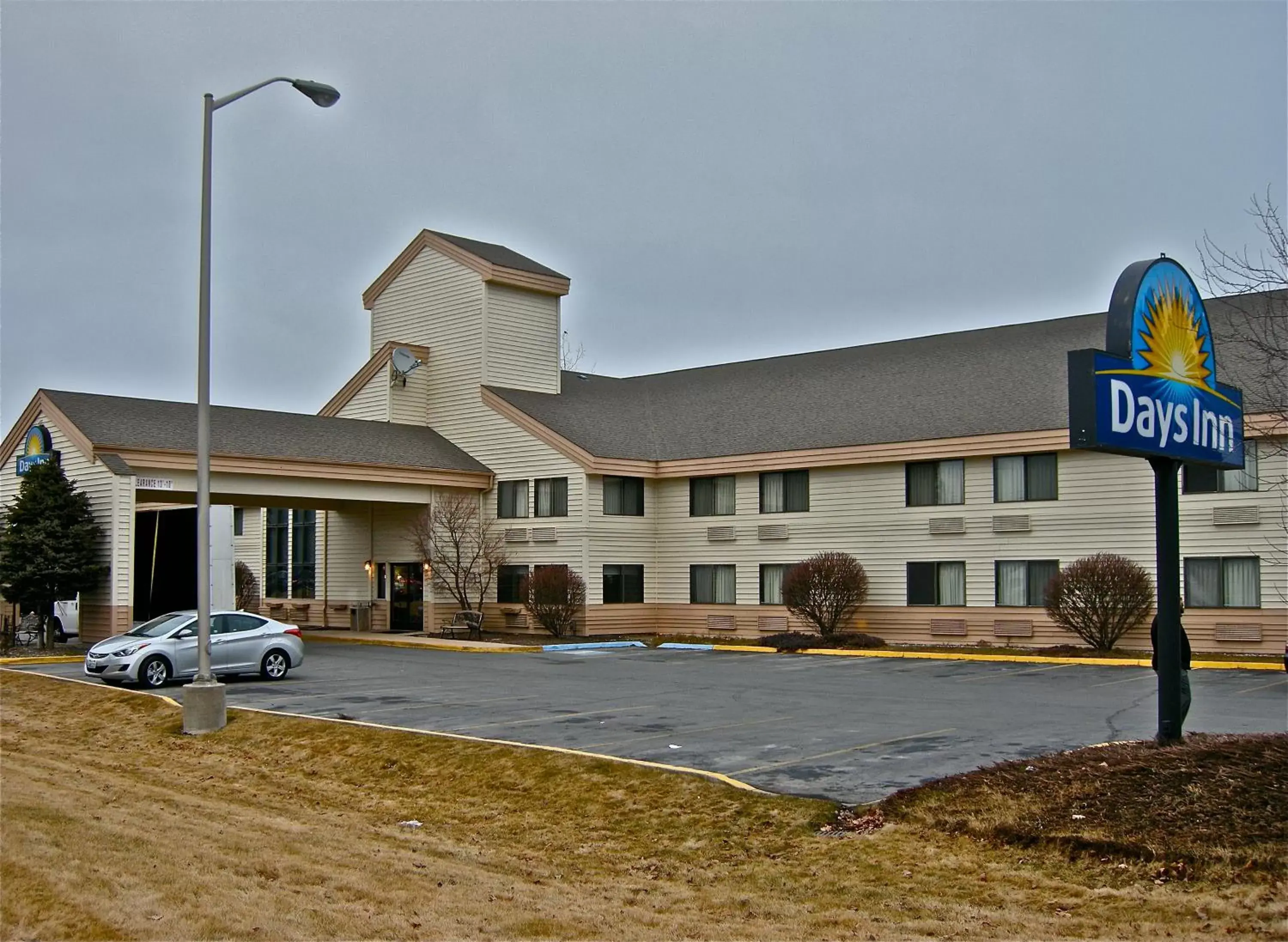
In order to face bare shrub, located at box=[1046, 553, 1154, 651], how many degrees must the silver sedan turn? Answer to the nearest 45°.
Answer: approximately 135° to its left

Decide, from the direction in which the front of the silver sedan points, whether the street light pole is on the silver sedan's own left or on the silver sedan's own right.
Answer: on the silver sedan's own left

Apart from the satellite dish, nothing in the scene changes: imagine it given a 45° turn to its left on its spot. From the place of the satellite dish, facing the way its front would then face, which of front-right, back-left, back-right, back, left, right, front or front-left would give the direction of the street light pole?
right

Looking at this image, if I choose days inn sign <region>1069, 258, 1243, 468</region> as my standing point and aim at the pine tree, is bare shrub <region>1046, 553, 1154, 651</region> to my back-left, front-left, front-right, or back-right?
front-right

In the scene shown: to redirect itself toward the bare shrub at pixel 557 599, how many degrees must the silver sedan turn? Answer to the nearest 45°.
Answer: approximately 180°

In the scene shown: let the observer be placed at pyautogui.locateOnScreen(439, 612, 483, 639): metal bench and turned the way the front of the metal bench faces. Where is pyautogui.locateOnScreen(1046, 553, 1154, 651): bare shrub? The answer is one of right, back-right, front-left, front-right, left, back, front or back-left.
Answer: left

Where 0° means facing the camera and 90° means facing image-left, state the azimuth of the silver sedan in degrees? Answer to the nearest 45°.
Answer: approximately 45°

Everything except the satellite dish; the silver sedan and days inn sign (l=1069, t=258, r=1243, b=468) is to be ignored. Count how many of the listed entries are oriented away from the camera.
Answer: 0

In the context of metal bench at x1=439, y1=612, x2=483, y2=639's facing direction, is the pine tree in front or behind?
in front
